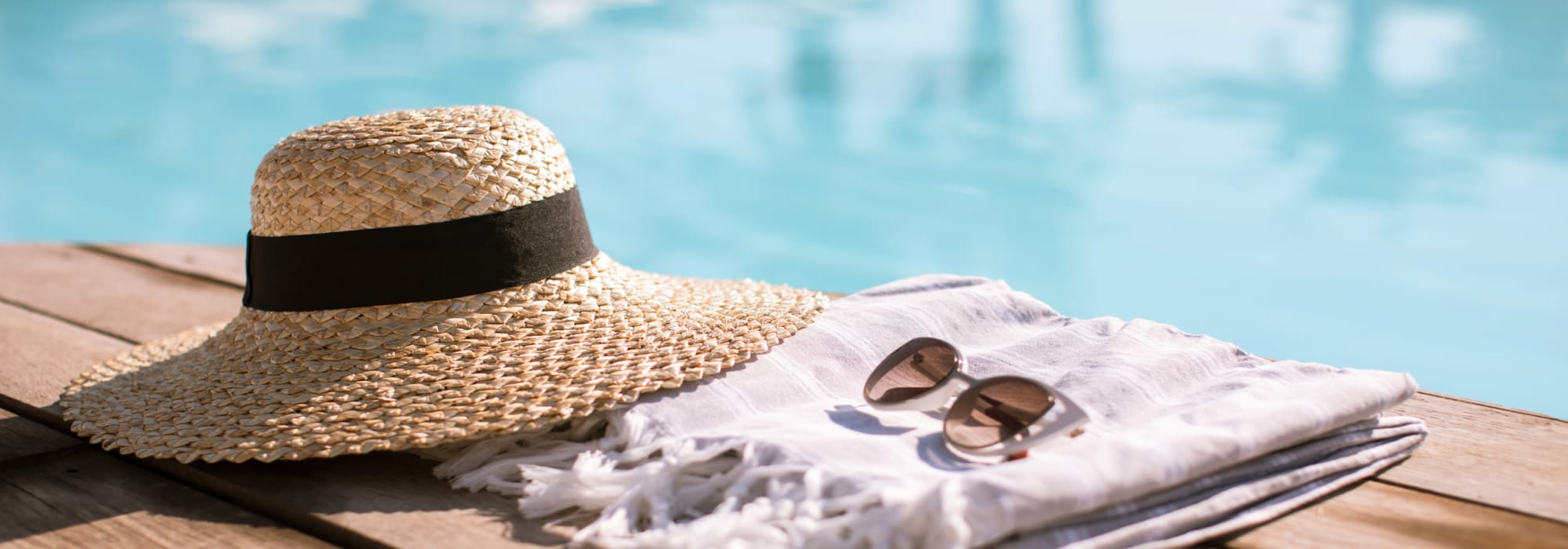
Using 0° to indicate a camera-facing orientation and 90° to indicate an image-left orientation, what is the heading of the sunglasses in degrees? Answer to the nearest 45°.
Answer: approximately 45°

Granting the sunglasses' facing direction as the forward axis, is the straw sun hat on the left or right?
on its right
